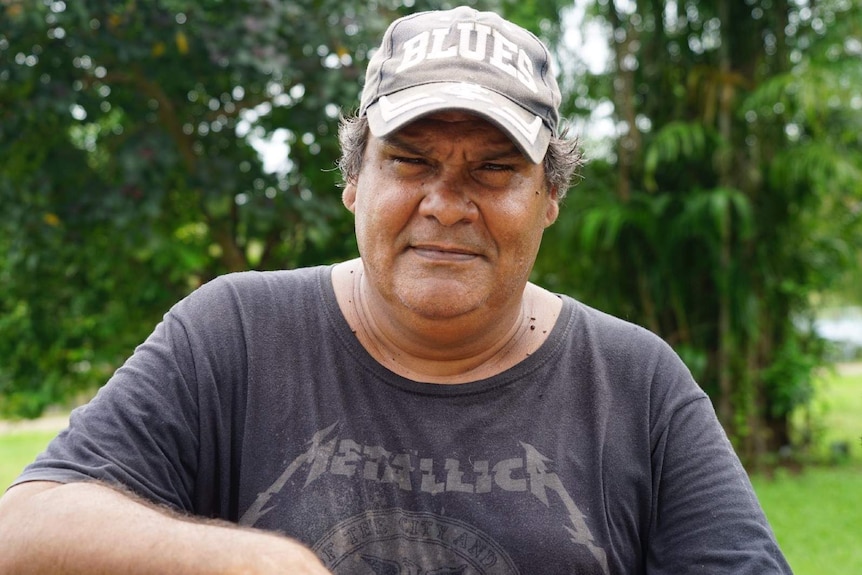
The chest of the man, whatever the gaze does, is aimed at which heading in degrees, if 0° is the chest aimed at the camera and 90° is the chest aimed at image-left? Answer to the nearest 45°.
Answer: approximately 0°

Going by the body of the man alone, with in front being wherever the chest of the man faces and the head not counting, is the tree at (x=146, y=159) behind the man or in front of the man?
behind
